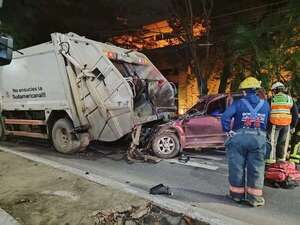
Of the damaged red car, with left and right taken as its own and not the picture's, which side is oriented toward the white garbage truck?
front

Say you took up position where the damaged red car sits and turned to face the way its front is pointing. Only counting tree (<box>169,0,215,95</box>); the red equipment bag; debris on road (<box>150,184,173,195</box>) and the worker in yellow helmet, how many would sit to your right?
1

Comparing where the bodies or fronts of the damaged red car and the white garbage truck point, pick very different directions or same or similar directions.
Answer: same or similar directions

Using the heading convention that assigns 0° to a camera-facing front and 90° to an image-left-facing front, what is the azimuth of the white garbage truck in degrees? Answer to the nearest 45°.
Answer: approximately 135°

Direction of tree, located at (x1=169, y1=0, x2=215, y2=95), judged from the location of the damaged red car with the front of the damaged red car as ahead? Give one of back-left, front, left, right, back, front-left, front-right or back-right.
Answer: right

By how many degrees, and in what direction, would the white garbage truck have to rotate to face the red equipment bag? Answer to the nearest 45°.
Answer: approximately 180°

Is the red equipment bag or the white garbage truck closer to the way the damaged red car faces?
the white garbage truck

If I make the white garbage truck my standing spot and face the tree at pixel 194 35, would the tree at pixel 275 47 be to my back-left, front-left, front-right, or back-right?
front-right

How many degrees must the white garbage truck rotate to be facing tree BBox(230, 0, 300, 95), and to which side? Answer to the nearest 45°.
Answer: approximately 135° to its right

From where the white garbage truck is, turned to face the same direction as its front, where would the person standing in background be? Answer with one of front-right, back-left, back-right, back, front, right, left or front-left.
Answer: back

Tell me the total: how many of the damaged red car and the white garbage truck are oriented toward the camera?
0

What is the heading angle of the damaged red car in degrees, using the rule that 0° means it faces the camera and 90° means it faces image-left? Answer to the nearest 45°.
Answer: approximately 90°
